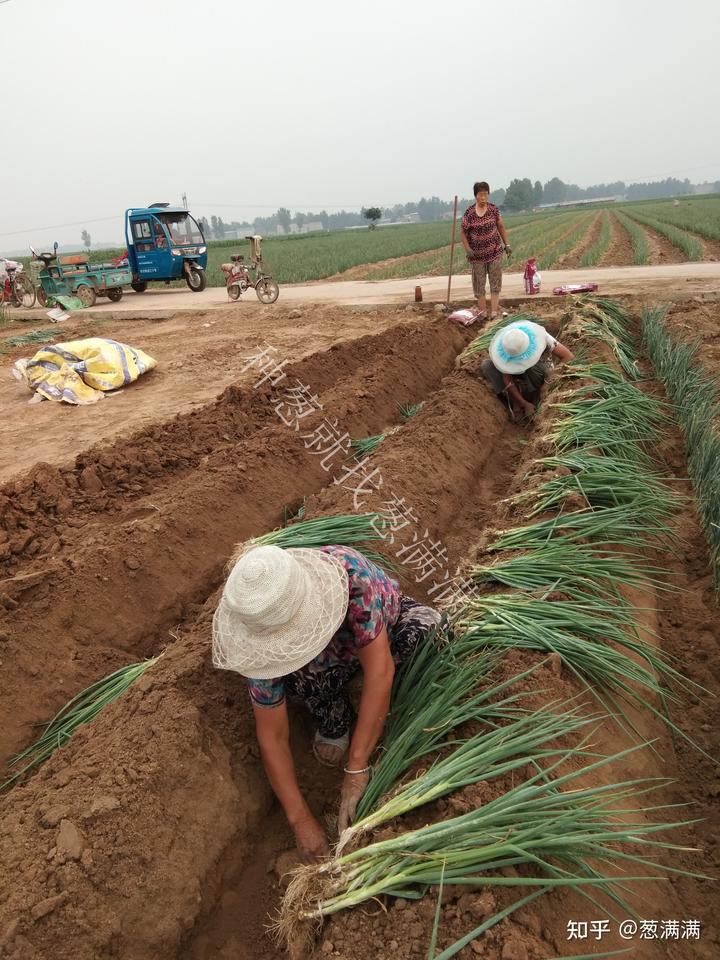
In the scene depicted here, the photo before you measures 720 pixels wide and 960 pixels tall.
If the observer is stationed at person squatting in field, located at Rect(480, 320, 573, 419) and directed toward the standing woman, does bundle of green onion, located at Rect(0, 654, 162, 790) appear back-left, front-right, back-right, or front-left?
back-left

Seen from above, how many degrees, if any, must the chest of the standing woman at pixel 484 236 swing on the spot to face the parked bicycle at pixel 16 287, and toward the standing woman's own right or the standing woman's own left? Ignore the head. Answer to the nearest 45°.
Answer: approximately 135° to the standing woman's own right

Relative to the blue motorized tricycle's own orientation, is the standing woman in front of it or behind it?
in front

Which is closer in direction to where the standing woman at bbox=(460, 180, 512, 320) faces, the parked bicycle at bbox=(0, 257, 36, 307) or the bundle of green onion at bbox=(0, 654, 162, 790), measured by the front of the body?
the bundle of green onion

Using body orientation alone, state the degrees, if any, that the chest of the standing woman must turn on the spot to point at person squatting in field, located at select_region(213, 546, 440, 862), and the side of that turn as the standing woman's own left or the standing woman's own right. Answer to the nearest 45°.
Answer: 0° — they already face them

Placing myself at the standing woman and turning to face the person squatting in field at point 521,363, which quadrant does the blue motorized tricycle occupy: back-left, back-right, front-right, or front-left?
back-right

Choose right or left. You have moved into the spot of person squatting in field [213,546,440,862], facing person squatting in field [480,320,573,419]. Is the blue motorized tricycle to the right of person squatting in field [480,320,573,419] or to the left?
left

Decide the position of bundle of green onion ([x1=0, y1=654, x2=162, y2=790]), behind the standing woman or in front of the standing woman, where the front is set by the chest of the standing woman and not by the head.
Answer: in front

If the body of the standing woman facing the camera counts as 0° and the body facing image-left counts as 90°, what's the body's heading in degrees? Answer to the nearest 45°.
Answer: approximately 0°

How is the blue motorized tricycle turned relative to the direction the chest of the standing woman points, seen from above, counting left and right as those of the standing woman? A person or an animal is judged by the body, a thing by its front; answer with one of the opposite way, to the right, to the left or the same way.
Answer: to the left

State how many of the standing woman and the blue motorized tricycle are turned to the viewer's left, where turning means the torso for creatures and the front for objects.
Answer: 0

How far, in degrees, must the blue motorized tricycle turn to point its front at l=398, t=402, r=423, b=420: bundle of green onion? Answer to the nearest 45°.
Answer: approximately 45° to its right

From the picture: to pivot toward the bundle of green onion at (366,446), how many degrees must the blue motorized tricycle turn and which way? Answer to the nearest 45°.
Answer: approximately 45° to its right
